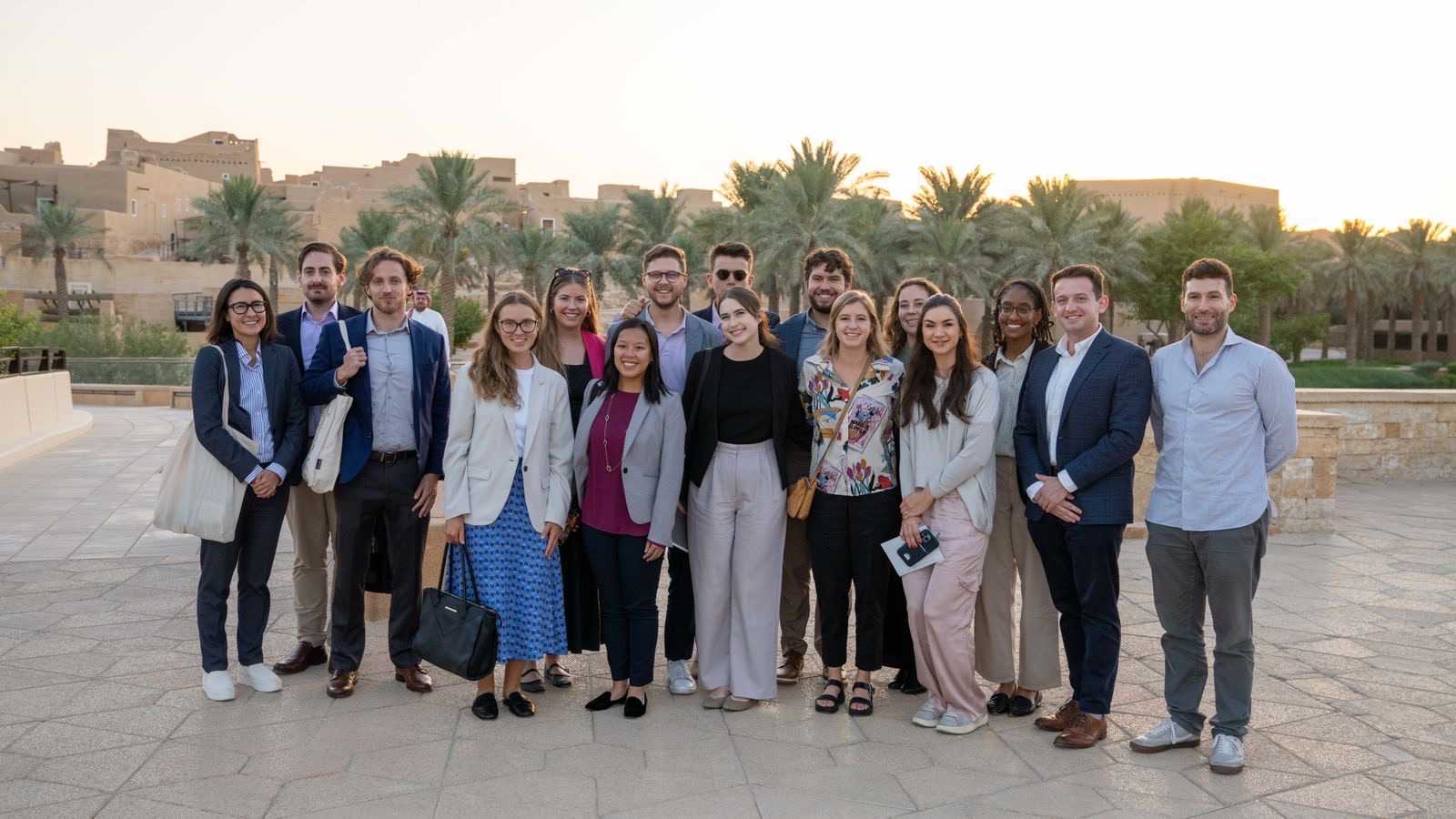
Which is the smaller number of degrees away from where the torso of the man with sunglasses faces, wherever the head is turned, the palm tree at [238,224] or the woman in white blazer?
the woman in white blazer

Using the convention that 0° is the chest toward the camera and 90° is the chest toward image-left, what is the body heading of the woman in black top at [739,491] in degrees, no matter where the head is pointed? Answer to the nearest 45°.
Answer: approximately 0°

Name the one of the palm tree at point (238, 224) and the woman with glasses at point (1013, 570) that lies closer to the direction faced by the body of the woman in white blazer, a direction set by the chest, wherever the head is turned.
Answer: the woman with glasses

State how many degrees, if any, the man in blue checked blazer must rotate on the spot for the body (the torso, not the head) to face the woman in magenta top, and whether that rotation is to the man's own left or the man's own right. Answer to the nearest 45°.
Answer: approximately 45° to the man's own right

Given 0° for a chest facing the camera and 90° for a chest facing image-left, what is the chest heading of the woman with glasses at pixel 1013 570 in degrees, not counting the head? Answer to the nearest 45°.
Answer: approximately 0°

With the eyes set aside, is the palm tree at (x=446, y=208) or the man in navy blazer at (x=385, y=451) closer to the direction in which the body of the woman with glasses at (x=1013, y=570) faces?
the man in navy blazer

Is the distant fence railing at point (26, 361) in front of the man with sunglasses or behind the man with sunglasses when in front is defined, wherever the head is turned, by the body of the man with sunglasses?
behind

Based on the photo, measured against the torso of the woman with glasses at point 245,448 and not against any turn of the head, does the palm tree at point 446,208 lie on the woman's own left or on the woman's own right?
on the woman's own left

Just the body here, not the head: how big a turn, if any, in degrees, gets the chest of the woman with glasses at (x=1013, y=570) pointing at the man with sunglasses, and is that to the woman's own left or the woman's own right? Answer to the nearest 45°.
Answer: approximately 90° to the woman's own right
